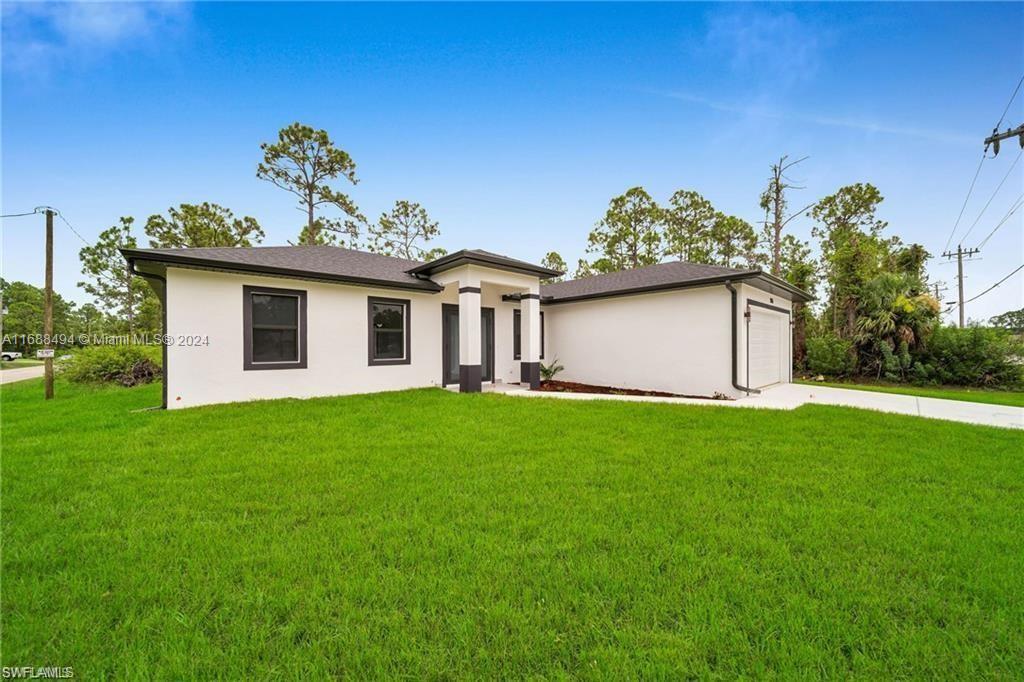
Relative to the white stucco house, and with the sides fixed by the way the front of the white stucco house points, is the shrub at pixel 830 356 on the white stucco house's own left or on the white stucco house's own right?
on the white stucco house's own left

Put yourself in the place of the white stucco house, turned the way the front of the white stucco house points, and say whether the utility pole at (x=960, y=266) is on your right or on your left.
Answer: on your left

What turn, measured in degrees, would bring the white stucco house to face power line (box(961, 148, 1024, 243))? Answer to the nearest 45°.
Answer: approximately 45° to its left

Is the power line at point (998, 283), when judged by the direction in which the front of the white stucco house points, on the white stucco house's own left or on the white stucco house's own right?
on the white stucco house's own left

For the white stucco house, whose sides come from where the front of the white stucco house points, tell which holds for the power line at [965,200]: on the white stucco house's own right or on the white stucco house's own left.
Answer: on the white stucco house's own left
